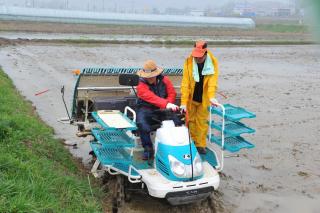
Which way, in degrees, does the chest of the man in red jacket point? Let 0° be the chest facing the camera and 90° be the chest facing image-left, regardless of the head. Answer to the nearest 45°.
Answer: approximately 315°
